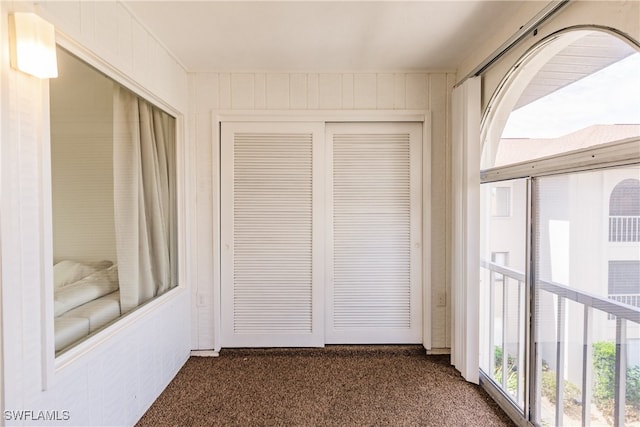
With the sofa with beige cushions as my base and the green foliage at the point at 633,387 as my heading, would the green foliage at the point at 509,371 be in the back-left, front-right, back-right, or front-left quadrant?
front-left

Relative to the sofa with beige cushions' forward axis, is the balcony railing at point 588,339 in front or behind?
in front

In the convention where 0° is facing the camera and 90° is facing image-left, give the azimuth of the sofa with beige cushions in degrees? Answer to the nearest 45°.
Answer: approximately 315°
